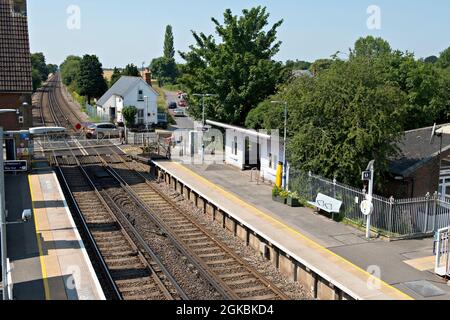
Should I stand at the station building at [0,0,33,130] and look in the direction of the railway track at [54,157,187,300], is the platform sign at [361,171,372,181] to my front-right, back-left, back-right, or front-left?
front-left

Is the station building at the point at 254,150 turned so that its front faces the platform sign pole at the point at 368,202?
no

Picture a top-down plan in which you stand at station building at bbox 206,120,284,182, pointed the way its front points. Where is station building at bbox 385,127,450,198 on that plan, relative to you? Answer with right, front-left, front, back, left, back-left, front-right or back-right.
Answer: left

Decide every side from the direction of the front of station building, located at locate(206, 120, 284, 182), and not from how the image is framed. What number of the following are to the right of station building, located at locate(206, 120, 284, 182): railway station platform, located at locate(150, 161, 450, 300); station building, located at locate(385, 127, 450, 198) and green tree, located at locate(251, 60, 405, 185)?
0

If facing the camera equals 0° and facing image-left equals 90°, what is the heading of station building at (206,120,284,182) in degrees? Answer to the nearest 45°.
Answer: approximately 45°

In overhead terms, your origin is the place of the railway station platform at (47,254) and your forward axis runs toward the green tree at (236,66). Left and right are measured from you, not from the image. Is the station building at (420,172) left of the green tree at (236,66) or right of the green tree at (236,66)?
right

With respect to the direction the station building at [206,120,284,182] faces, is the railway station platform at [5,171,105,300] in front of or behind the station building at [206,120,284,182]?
in front

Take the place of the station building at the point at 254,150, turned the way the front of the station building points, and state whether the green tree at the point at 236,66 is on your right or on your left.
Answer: on your right

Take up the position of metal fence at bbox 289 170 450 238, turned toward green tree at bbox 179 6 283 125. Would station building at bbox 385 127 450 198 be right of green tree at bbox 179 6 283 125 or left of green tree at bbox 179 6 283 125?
right

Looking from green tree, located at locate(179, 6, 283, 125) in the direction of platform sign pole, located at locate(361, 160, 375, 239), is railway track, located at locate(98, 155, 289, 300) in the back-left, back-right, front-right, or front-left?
front-right

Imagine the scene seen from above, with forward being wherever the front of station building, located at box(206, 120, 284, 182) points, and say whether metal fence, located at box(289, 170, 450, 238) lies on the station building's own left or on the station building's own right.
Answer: on the station building's own left

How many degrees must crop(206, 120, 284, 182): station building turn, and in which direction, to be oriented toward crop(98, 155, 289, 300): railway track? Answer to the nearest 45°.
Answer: approximately 45° to its left

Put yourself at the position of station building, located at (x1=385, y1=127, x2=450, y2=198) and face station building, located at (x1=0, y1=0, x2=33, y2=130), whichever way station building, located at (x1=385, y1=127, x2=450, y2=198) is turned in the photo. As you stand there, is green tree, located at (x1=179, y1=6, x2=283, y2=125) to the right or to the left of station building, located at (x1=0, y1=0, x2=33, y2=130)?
right

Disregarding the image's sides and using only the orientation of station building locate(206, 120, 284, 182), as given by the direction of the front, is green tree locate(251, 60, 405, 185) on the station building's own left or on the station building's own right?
on the station building's own left

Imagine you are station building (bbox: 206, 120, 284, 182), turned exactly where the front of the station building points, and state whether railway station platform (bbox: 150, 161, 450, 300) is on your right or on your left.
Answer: on your left

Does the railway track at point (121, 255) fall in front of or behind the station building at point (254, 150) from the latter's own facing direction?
in front
